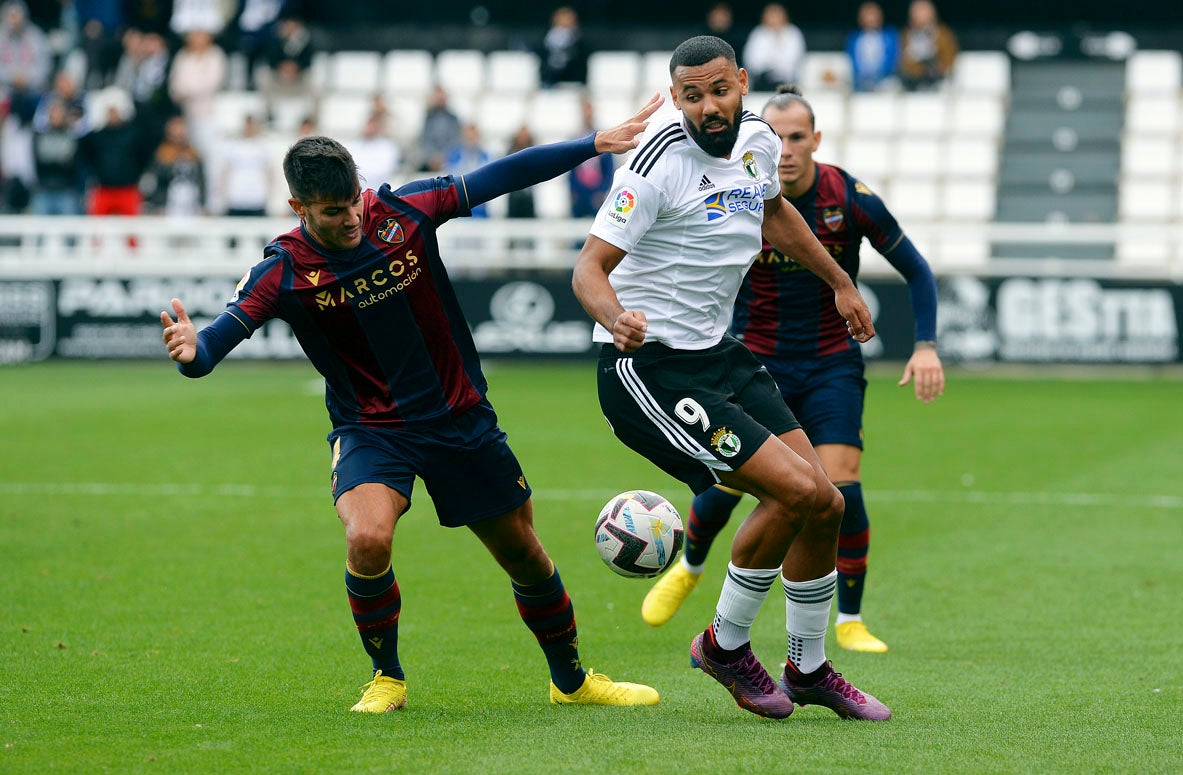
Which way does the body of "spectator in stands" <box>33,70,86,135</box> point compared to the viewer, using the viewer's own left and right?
facing the viewer

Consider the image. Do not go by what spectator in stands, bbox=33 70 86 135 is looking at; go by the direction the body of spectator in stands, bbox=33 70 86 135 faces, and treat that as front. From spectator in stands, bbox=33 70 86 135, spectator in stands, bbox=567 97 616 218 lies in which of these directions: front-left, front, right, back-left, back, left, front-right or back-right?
front-left

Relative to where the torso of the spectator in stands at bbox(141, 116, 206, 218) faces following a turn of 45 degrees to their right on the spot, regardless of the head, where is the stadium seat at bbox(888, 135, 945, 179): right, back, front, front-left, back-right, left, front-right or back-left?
back-left

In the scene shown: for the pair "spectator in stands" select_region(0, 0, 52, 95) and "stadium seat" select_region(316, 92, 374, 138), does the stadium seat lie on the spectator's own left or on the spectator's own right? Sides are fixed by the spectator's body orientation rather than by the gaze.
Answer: on the spectator's own left

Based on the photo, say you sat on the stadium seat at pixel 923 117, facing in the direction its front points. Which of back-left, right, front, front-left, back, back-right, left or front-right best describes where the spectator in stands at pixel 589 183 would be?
front-right

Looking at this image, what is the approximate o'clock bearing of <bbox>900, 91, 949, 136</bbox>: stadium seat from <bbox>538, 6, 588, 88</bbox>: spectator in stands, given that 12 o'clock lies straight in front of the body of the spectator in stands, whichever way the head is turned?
The stadium seat is roughly at 9 o'clock from the spectator in stands.

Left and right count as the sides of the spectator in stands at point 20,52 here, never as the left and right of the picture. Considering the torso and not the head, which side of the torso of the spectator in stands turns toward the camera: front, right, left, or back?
front

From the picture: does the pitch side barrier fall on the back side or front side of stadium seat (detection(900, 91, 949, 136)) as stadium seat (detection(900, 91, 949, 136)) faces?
on the front side

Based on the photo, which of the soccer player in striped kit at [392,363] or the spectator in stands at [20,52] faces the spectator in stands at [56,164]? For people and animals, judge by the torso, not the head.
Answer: the spectator in stands at [20,52]

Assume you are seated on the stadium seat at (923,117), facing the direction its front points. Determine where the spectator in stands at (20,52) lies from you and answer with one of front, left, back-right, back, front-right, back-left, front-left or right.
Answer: right

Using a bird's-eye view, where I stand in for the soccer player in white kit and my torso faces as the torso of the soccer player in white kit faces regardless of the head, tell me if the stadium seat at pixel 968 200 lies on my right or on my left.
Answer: on my left

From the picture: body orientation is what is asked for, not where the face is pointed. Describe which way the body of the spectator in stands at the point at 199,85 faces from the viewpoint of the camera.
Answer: toward the camera

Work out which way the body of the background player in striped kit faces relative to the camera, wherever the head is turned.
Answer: toward the camera

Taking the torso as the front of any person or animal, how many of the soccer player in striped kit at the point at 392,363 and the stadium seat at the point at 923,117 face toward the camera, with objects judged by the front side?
2
